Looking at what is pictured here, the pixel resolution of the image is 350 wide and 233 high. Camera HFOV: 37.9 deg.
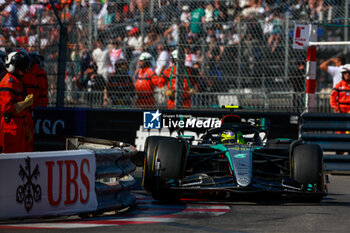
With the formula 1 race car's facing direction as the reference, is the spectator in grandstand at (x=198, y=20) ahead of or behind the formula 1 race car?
behind

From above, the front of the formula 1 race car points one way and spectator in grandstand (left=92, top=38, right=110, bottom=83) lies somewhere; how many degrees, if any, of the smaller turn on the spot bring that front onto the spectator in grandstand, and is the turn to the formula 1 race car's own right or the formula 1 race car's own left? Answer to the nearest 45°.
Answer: approximately 135° to the formula 1 race car's own right

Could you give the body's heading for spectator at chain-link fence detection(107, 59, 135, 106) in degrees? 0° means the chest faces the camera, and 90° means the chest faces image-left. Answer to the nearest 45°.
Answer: approximately 0°
